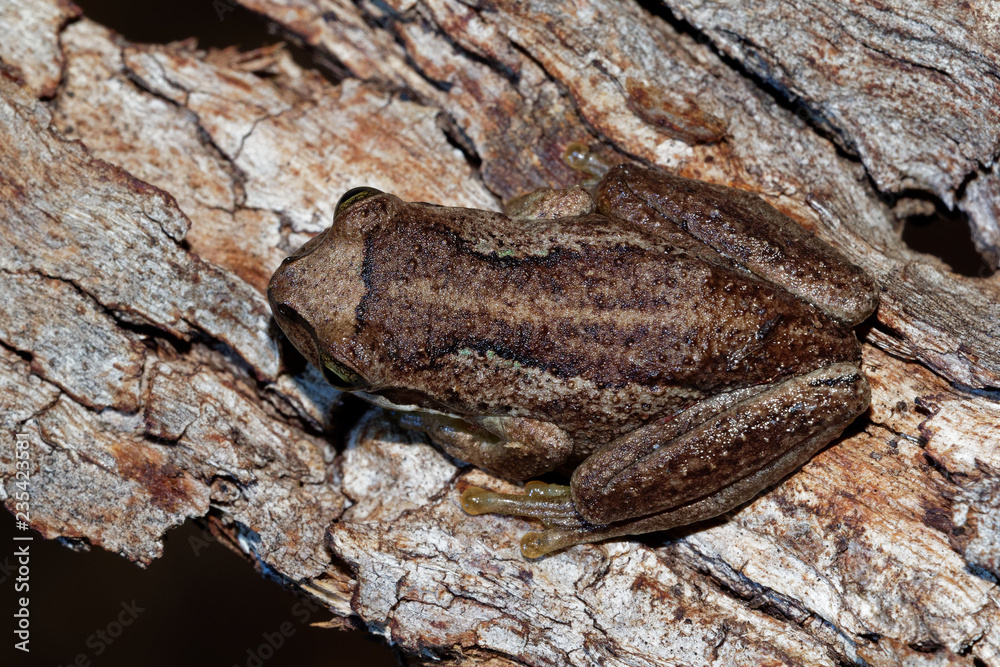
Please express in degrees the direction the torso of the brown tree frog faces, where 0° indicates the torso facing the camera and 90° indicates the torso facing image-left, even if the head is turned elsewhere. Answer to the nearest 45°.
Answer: approximately 90°
